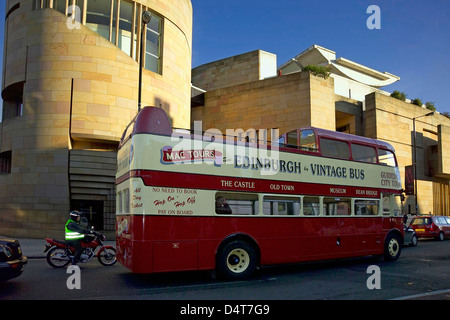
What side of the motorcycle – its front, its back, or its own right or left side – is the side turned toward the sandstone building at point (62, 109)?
left

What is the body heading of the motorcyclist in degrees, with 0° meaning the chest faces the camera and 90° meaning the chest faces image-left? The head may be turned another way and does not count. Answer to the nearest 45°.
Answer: approximately 270°

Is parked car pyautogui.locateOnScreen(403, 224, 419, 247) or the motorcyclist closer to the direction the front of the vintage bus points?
the parked car

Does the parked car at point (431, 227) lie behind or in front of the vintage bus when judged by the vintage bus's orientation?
in front

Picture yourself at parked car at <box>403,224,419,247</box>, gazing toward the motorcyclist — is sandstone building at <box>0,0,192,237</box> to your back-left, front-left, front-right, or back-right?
front-right

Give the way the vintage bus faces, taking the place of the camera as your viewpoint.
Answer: facing away from the viewer and to the right of the viewer

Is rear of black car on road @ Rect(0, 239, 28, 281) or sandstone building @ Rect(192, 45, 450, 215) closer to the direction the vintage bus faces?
the sandstone building

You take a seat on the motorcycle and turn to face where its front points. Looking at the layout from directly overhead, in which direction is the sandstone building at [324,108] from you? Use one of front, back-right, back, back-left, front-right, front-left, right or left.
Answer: front-left
